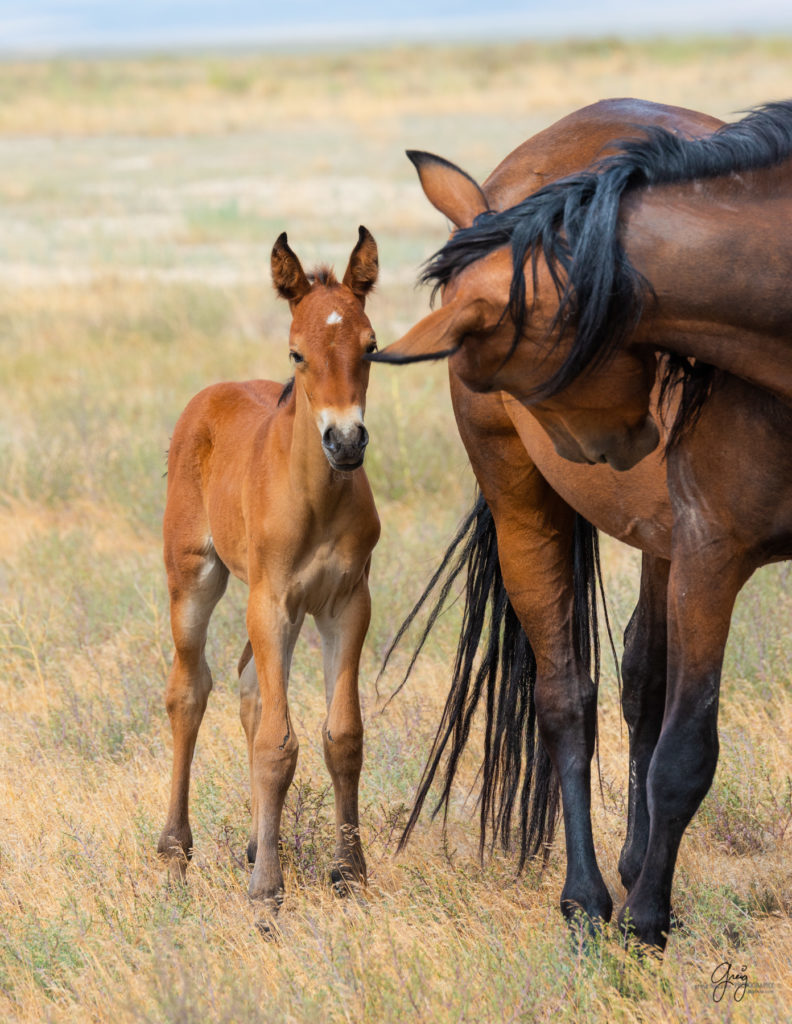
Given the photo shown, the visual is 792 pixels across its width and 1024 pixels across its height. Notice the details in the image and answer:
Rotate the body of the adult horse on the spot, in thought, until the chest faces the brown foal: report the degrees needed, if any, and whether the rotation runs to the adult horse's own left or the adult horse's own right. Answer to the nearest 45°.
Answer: approximately 180°

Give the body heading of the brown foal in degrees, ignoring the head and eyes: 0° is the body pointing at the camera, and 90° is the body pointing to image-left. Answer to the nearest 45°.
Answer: approximately 315°
